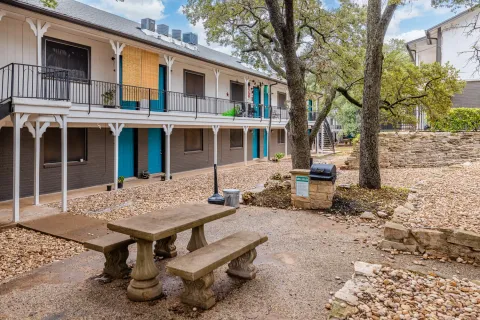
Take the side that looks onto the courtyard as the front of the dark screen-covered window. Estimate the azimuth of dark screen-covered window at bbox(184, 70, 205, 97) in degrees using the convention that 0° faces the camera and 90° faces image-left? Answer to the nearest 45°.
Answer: approximately 315°

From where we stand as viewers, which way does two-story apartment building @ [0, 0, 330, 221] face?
facing the viewer and to the right of the viewer

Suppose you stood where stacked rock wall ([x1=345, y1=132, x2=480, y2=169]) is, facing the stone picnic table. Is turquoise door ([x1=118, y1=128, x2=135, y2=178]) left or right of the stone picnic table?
right

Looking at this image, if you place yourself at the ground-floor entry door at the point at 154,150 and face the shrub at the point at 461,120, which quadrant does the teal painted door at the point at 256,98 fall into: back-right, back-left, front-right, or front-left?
front-left

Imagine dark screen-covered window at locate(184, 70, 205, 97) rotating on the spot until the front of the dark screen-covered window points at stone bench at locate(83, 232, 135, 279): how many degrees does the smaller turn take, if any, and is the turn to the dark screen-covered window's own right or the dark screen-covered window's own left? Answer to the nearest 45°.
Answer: approximately 45° to the dark screen-covered window's own right

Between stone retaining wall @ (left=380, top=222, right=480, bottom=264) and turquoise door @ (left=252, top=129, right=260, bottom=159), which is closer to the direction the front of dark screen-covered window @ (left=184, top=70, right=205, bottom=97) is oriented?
the stone retaining wall

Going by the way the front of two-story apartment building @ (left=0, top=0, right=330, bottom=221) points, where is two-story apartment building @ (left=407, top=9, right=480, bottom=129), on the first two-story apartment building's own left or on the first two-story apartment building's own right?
on the first two-story apartment building's own left

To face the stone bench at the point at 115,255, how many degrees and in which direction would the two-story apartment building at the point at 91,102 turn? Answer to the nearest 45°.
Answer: approximately 45° to its right

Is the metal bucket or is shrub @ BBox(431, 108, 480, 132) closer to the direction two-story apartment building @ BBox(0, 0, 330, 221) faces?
the metal bucket

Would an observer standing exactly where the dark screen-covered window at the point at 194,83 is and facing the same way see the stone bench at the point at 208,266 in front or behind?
in front

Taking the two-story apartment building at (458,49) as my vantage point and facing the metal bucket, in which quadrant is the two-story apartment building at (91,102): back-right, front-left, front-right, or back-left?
front-right

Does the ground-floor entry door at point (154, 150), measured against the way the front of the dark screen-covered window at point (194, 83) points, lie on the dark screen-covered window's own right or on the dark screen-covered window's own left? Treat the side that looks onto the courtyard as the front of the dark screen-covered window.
on the dark screen-covered window's own right

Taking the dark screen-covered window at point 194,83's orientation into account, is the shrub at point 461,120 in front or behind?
in front

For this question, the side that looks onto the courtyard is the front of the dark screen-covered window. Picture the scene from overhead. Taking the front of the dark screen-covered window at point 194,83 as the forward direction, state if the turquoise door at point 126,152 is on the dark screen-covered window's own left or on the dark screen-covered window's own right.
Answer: on the dark screen-covered window's own right

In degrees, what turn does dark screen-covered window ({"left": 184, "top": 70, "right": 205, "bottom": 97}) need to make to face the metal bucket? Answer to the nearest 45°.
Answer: approximately 45° to its right
